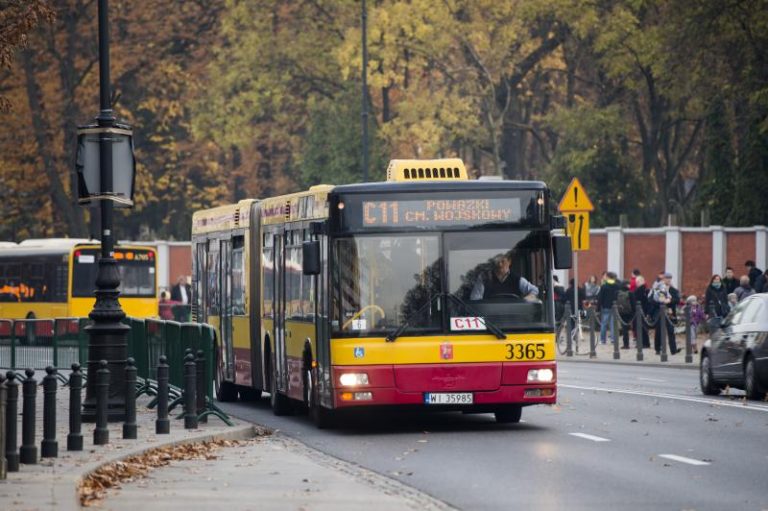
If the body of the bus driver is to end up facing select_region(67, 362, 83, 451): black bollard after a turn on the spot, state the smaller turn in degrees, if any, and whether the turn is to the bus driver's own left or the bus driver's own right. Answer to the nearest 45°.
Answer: approximately 45° to the bus driver's own right

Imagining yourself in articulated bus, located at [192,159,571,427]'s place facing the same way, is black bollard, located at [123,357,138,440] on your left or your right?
on your right

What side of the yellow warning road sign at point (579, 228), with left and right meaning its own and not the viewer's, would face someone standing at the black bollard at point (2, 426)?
front

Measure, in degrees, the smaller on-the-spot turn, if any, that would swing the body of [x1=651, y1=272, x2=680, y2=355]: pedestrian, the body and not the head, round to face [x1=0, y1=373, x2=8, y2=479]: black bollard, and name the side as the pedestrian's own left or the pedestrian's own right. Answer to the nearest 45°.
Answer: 0° — they already face it

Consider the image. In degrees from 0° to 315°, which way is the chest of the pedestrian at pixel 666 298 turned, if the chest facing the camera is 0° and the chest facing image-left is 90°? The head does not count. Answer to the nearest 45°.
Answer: approximately 0°

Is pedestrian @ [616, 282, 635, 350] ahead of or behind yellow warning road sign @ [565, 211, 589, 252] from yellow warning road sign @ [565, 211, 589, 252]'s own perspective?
behind

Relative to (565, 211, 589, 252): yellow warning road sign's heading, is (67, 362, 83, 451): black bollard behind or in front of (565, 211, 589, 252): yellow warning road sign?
in front
